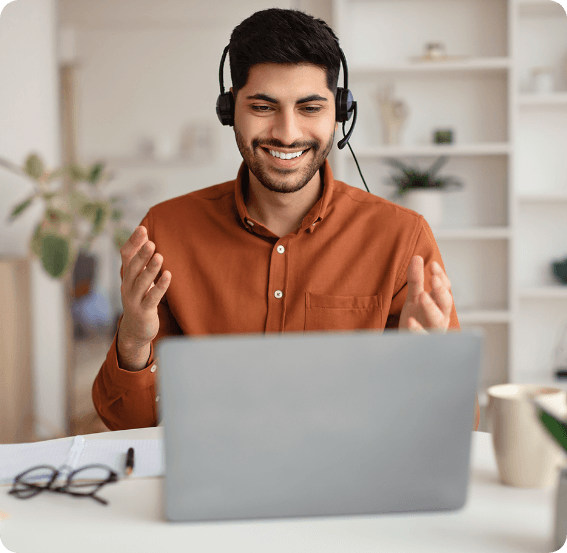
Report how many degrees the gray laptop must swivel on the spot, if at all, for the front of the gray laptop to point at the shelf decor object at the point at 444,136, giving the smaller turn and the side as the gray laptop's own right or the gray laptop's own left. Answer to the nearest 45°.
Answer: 0° — it already faces it

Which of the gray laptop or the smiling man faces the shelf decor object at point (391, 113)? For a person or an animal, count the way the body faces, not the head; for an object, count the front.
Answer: the gray laptop

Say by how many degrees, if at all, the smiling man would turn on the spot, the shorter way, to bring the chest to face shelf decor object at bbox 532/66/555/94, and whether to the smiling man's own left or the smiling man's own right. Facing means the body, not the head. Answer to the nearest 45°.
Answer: approximately 135° to the smiling man's own left

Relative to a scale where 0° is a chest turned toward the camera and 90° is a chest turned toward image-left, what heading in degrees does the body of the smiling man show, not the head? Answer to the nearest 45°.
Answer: approximately 0°

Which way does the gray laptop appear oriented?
away from the camera

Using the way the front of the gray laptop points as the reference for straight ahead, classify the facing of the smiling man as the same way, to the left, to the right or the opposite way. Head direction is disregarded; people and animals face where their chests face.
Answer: the opposite way

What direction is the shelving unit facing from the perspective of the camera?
toward the camera

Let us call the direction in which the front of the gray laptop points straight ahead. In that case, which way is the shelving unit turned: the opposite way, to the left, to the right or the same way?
the opposite way

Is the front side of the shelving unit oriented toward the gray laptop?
yes

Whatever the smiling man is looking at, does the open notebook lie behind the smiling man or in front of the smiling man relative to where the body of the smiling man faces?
in front
